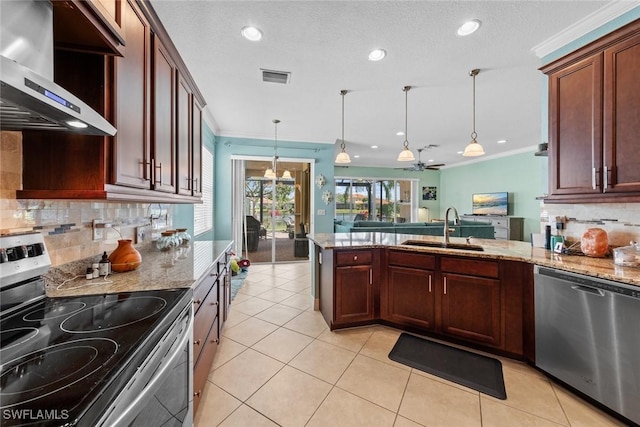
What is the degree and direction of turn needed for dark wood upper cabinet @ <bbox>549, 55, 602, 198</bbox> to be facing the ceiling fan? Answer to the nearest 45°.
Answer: approximately 90° to its right

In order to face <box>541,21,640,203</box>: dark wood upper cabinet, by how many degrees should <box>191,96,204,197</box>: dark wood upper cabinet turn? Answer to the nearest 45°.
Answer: approximately 45° to its right

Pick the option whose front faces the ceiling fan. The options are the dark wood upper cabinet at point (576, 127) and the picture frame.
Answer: the picture frame

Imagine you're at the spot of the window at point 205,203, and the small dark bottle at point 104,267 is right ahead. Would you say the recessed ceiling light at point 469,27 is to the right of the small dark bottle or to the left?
left

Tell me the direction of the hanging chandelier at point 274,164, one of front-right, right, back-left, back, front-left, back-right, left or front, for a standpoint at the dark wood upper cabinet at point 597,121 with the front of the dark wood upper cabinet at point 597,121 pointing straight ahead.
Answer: front-right

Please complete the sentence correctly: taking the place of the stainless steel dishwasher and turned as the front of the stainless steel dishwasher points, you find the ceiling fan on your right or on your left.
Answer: on your right

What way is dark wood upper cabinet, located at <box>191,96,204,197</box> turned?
to the viewer's right

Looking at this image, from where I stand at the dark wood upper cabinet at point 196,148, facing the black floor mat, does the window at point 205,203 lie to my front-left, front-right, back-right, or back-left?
back-left

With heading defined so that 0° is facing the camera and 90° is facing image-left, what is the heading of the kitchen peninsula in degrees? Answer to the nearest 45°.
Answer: approximately 45°

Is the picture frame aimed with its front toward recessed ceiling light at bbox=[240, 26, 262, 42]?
yes
